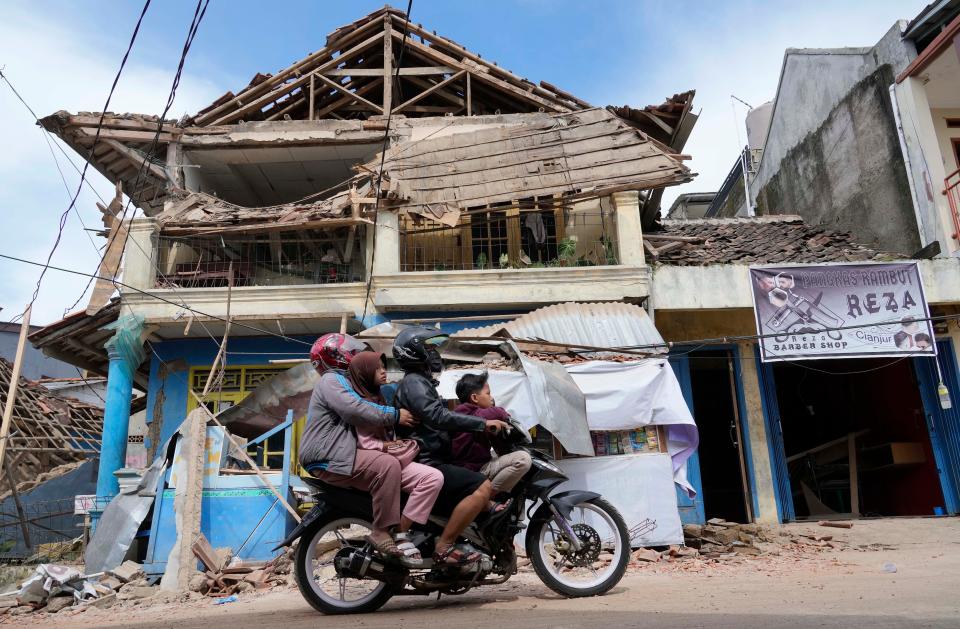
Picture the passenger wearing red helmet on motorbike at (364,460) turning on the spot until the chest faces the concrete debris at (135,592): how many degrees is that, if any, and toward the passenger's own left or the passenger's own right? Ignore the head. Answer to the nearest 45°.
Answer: approximately 135° to the passenger's own left

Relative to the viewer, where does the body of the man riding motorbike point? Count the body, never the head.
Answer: to the viewer's right

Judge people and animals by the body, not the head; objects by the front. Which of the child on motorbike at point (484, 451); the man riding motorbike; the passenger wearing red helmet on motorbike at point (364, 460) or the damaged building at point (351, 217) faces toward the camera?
the damaged building

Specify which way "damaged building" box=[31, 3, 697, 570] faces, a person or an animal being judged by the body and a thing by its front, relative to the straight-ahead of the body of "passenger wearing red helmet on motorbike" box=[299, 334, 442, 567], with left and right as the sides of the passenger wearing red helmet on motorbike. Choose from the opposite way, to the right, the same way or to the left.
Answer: to the right

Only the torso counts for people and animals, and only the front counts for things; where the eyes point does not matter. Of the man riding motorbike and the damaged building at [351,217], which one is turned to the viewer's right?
the man riding motorbike

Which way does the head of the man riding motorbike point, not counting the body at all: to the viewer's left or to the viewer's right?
to the viewer's right

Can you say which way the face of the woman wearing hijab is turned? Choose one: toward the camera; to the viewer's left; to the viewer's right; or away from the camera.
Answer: to the viewer's right

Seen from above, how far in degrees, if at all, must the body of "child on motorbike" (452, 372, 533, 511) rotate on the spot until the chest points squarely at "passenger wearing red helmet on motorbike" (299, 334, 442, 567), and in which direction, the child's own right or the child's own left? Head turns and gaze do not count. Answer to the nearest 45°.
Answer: approximately 180°

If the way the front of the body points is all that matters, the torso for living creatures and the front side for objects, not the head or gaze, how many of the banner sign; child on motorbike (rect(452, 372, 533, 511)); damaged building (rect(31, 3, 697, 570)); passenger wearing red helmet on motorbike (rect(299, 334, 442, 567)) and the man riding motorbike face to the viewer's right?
3

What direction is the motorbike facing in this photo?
to the viewer's right

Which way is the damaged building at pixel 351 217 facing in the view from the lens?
facing the viewer

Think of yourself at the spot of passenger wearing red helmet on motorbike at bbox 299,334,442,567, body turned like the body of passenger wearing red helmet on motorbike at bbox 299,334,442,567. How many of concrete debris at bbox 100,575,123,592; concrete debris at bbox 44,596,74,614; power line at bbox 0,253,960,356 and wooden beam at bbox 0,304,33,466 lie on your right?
0

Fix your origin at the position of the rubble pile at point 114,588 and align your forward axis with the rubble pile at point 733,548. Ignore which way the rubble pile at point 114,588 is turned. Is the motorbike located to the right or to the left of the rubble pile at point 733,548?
right

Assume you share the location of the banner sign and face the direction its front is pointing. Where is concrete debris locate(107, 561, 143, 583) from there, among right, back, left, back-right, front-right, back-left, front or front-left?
front-right

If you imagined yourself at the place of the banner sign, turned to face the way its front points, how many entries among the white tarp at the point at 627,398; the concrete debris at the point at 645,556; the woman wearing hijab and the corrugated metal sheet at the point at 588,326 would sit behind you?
0

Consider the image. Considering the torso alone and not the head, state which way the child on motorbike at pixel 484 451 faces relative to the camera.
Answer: to the viewer's right

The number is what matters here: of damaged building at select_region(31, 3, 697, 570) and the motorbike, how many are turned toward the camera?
1

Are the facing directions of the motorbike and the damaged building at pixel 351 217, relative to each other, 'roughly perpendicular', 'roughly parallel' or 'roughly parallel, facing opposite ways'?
roughly perpendicular

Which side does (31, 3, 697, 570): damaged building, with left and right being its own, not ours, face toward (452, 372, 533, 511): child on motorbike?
front
